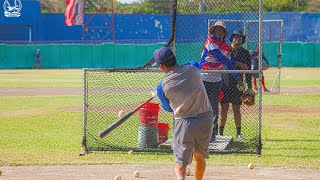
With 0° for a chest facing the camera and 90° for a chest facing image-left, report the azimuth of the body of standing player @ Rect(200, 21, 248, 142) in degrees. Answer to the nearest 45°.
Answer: approximately 315°

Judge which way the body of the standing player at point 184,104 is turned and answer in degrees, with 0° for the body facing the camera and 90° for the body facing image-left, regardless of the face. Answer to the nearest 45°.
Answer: approximately 135°

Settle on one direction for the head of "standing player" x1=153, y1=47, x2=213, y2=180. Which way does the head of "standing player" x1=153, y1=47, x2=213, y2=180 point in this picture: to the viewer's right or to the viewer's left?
to the viewer's left

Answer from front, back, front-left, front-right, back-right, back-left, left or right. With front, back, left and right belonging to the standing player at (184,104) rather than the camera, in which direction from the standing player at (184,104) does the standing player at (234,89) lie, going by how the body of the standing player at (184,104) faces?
front-right

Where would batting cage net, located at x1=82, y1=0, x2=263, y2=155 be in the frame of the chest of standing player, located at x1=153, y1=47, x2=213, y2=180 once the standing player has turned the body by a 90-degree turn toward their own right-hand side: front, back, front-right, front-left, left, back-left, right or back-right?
front-left

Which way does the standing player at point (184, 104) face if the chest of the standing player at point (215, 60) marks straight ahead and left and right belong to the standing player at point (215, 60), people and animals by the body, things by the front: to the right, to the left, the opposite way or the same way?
the opposite way

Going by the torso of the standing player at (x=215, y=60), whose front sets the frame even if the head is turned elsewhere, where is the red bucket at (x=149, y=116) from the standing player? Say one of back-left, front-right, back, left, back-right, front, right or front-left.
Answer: front-right

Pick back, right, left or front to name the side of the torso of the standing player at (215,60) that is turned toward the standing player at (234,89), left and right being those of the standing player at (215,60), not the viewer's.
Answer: left
